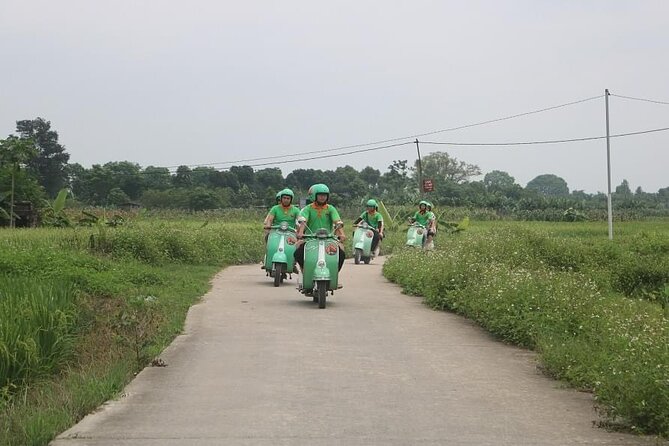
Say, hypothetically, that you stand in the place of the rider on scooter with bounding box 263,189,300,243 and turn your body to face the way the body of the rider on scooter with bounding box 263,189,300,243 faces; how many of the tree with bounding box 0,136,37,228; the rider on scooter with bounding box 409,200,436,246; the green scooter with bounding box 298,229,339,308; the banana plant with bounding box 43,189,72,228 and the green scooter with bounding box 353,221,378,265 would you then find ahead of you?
1

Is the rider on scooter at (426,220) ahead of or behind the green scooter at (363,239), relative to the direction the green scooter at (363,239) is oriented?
behind

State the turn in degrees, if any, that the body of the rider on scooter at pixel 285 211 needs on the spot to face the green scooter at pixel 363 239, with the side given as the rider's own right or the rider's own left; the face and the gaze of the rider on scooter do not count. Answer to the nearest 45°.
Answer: approximately 180°

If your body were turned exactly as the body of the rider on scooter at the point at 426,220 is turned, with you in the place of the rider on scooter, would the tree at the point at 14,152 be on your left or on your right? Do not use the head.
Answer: on your right

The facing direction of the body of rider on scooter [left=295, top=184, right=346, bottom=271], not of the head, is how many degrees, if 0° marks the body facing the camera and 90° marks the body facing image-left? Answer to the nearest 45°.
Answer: approximately 0°

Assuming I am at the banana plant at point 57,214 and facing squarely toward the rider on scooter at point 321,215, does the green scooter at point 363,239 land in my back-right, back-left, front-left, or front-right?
front-left

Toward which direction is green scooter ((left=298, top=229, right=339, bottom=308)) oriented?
toward the camera

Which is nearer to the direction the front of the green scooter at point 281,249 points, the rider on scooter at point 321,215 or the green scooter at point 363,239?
the rider on scooter

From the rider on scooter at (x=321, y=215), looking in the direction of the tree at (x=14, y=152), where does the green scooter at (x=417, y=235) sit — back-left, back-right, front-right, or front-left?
front-right

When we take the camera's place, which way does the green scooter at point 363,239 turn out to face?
facing the viewer and to the left of the viewer

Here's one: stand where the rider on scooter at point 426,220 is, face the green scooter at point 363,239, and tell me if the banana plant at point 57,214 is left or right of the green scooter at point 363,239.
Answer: right

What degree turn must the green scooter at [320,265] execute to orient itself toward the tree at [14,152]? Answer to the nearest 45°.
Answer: approximately 135° to its right

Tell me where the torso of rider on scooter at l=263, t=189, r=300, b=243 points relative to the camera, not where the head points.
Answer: toward the camera
